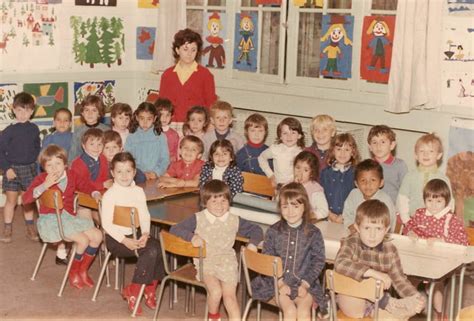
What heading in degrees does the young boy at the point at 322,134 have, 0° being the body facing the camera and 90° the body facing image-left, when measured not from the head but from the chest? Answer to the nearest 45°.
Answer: approximately 0°

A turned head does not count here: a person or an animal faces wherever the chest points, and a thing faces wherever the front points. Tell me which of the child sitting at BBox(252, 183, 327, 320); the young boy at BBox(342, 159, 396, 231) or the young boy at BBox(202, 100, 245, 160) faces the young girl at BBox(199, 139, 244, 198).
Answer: the young boy at BBox(202, 100, 245, 160)

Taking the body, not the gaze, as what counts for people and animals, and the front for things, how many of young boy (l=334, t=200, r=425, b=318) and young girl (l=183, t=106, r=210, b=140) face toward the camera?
2

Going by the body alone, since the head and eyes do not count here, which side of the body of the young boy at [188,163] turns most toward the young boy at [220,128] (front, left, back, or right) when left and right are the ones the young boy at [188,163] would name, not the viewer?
back

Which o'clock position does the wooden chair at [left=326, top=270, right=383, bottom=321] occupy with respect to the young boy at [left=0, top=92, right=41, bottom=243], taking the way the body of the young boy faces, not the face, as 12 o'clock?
The wooden chair is roughly at 11 o'clock from the young boy.

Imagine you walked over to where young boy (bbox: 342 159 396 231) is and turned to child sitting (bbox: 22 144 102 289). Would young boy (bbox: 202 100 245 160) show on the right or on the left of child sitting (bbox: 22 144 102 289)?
right

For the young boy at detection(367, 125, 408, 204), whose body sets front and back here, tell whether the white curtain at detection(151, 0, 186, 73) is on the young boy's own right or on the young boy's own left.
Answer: on the young boy's own right

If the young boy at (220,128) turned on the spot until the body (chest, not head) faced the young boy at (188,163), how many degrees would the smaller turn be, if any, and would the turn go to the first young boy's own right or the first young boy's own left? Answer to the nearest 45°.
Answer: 0° — they already face them

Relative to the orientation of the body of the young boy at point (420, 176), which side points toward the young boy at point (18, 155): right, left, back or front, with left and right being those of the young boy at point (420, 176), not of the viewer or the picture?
right
